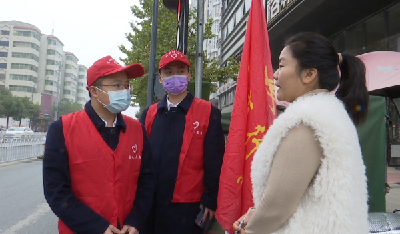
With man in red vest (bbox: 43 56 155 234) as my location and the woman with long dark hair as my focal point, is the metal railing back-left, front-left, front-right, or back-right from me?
back-left

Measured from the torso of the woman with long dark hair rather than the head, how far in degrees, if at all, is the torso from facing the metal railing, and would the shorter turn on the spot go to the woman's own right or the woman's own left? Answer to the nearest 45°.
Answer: approximately 45° to the woman's own right

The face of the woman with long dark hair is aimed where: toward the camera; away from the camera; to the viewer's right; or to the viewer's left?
to the viewer's left

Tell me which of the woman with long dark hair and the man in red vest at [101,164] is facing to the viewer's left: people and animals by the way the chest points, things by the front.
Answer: the woman with long dark hair

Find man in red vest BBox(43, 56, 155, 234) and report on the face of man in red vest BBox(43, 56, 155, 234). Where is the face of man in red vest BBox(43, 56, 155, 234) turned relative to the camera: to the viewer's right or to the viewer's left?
to the viewer's right

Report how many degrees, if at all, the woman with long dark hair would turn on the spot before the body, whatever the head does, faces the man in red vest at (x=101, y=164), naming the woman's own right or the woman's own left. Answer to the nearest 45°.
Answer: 0° — they already face them

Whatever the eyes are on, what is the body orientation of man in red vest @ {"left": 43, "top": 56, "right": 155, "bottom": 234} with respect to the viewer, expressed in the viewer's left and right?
facing the viewer and to the right of the viewer

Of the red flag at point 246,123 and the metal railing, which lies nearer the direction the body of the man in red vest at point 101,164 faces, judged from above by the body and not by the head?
the red flag

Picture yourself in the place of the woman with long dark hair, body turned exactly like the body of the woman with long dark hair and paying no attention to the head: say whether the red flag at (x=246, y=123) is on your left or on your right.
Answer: on your right

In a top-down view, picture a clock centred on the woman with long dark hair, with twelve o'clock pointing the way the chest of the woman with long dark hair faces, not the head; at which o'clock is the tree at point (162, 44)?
The tree is roughly at 2 o'clock from the woman with long dark hair.

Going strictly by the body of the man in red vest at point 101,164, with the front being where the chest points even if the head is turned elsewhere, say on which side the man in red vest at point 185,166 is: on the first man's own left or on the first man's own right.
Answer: on the first man's own left

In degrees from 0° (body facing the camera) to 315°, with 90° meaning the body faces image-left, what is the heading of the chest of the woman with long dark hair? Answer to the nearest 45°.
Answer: approximately 90°

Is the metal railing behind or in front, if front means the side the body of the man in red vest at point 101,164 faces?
behind

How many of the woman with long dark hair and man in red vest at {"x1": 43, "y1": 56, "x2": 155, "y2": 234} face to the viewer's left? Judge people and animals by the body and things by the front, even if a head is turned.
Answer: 1

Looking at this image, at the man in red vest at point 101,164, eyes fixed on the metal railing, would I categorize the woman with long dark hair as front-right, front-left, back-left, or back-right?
back-right
